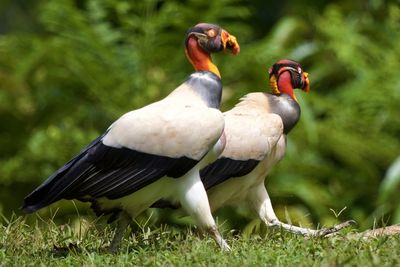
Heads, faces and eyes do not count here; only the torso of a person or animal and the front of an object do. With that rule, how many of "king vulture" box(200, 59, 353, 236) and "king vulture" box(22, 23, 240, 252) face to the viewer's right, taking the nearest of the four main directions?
2

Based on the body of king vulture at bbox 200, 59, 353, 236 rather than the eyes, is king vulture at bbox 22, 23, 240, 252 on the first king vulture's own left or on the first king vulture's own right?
on the first king vulture's own right

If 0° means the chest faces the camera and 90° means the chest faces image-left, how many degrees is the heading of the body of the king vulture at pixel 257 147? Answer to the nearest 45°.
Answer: approximately 270°

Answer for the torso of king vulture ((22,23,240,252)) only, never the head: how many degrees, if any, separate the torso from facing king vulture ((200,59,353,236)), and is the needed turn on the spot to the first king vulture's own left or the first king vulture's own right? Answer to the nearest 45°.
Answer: approximately 45° to the first king vulture's own left

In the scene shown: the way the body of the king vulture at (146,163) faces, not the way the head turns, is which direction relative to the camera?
to the viewer's right
